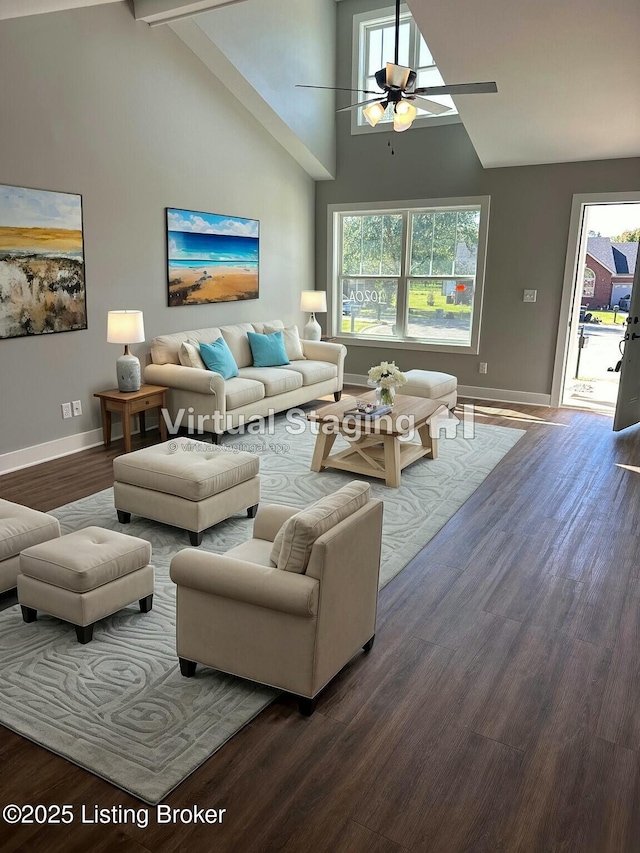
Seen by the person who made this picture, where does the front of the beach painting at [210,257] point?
facing the viewer and to the right of the viewer

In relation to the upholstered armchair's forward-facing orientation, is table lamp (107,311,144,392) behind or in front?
in front

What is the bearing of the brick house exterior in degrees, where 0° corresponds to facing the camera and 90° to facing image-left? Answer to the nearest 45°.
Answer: approximately 0°

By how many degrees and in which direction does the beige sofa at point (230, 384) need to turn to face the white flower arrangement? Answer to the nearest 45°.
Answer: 0° — it already faces it

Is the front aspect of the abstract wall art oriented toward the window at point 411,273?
no

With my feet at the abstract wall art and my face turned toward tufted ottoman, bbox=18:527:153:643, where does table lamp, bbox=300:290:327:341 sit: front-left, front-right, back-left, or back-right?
back-left

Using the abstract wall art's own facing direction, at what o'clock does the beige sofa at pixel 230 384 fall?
The beige sofa is roughly at 10 o'clock from the abstract wall art.

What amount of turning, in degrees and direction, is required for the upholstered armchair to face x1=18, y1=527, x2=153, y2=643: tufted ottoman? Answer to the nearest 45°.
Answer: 0° — it already faces it

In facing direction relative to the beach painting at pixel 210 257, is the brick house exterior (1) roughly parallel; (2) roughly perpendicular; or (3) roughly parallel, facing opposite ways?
roughly perpendicular

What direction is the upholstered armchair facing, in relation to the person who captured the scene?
facing away from the viewer and to the left of the viewer

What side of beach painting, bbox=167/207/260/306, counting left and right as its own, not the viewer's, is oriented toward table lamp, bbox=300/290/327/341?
left

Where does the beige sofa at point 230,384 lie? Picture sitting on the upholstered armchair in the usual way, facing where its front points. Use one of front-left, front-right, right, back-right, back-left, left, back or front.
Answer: front-right

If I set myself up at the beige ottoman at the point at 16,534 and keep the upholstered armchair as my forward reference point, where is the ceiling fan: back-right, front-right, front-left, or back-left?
front-left

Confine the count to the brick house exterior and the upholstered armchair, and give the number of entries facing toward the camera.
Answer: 1

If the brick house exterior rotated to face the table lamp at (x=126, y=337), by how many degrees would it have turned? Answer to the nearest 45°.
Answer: approximately 45° to its right

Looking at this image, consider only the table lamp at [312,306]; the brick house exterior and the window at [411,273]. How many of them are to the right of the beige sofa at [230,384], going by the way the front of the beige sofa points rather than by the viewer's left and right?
0

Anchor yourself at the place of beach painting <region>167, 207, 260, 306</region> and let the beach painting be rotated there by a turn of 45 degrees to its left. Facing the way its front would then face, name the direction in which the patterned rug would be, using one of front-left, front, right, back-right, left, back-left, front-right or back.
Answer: right

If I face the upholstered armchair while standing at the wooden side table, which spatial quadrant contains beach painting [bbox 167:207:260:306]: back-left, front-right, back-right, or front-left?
back-left
